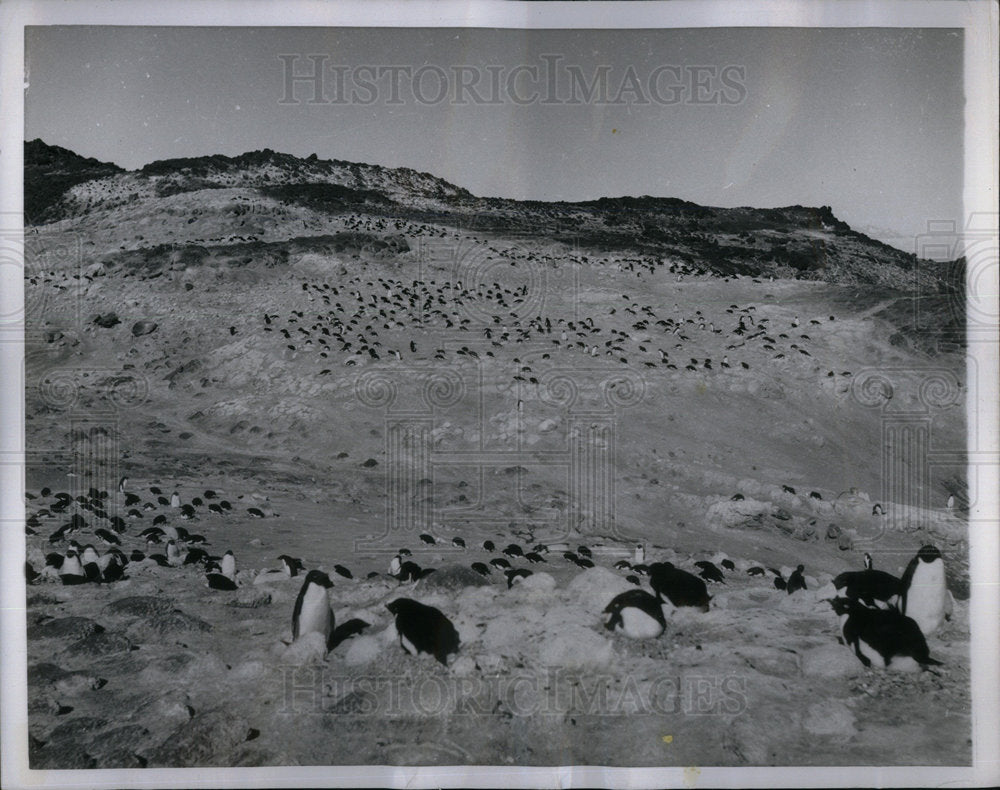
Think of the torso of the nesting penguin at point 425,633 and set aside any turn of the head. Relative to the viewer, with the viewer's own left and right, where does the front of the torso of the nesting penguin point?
facing to the left of the viewer

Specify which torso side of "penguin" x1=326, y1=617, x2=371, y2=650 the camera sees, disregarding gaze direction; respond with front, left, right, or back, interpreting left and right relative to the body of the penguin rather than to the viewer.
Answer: right

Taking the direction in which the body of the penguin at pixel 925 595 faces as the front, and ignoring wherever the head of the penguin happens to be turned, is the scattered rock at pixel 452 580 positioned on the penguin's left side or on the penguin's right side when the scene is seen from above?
on the penguin's right side

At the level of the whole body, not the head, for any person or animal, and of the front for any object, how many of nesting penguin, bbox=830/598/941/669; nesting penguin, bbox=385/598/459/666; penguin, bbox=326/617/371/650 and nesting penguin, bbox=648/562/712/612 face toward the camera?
0

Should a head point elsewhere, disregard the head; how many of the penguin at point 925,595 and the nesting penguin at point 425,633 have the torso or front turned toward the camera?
1

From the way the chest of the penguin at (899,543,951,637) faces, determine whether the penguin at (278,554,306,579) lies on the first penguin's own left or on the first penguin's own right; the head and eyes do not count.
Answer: on the first penguin's own right

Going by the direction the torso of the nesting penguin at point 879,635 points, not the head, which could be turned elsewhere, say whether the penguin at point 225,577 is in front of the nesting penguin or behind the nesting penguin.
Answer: in front

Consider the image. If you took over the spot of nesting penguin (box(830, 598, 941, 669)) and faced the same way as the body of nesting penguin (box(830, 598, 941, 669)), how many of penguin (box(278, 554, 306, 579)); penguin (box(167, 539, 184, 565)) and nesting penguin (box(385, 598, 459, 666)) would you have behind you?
0

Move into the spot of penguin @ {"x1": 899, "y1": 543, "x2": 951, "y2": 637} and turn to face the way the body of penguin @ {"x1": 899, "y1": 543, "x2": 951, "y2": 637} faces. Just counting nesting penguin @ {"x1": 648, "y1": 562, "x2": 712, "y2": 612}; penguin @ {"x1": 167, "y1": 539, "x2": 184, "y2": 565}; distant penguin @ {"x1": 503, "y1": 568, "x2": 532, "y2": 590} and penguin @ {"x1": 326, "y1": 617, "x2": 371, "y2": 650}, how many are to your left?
0

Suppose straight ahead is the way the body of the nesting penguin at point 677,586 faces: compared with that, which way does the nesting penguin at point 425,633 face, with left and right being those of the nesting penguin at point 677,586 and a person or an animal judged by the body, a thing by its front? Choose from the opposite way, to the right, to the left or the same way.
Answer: the same way

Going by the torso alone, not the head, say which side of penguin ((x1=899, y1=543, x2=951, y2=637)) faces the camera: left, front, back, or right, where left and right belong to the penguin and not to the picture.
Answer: front

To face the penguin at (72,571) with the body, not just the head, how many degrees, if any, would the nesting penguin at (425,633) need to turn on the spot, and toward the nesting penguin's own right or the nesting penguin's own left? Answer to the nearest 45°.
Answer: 0° — it already faces it

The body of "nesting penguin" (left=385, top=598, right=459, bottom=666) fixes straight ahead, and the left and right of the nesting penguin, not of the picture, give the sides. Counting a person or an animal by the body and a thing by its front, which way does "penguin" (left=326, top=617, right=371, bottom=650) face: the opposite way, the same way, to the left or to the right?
the opposite way

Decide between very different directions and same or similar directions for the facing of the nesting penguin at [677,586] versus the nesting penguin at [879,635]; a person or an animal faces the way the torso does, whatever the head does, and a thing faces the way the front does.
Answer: same or similar directions

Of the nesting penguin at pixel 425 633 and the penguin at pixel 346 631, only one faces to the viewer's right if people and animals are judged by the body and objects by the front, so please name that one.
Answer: the penguin

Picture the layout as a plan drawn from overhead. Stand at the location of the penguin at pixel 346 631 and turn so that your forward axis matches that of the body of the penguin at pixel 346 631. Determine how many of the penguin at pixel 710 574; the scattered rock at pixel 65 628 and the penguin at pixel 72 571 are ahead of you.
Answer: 1
